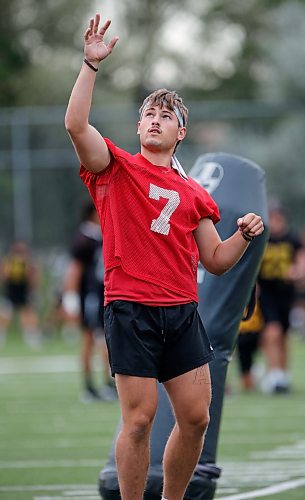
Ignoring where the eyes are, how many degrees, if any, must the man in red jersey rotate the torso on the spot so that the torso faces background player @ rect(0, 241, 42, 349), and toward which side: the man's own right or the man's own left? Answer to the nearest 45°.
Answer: approximately 180°

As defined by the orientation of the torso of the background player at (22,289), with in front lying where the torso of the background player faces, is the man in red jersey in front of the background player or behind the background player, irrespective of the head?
in front

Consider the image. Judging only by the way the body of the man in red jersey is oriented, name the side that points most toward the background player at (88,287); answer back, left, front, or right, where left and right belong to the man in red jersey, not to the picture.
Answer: back

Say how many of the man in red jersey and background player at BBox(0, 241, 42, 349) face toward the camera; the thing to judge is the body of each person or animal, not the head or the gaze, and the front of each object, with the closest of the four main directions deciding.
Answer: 2

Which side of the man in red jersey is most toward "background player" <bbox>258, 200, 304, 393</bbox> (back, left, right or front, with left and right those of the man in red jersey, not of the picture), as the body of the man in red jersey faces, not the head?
back

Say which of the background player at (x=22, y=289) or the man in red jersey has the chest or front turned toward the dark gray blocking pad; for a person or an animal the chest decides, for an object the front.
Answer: the background player
